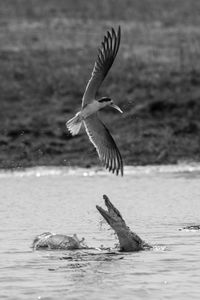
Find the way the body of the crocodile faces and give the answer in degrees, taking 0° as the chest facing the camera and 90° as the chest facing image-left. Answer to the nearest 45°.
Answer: approximately 90°
